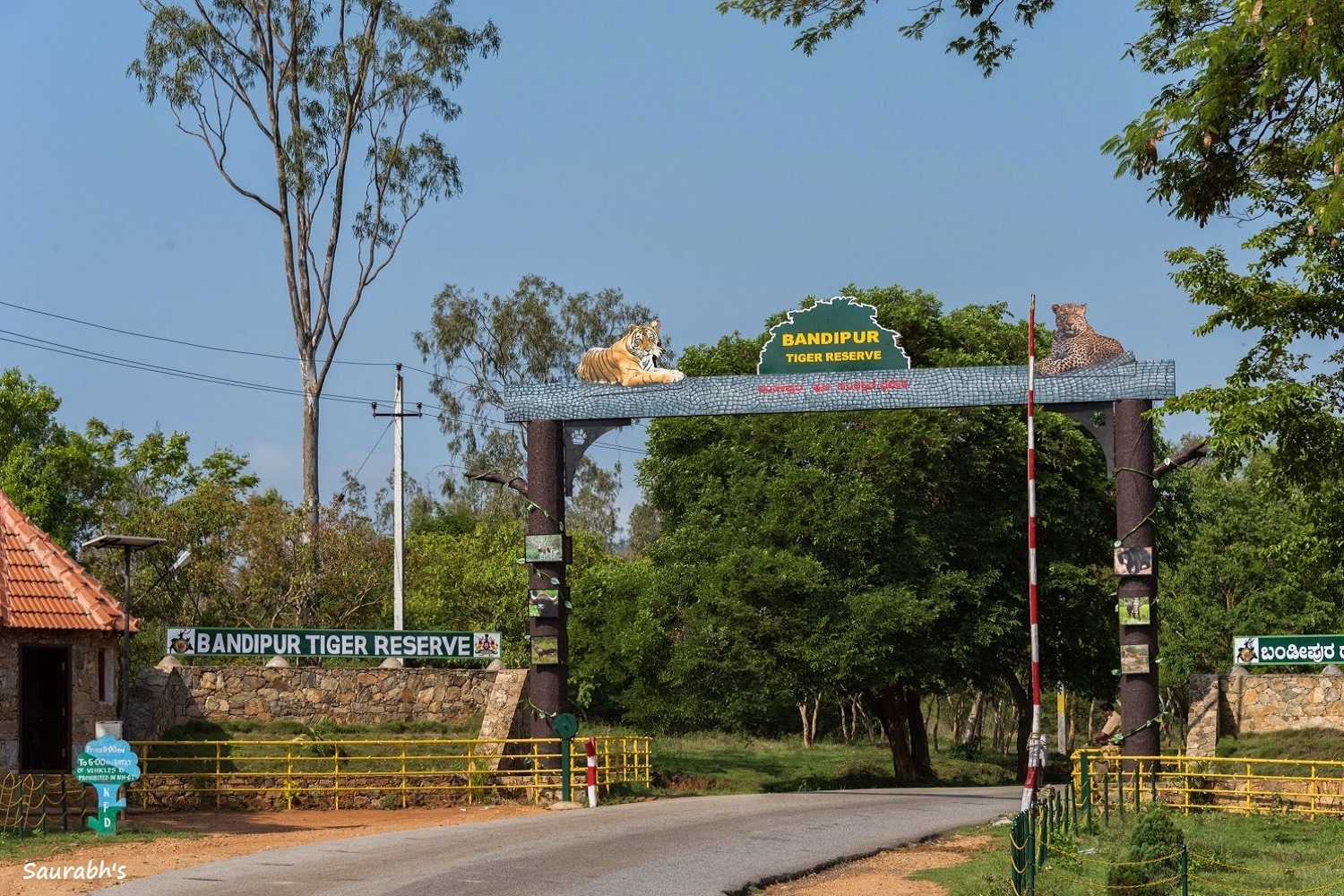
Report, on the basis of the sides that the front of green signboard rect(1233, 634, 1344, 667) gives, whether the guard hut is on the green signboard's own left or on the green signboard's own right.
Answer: on the green signboard's own right

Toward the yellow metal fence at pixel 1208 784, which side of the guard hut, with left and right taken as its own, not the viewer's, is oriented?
left

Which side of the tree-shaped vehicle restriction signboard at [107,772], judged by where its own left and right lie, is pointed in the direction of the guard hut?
back

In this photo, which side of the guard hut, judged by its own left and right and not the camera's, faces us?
front

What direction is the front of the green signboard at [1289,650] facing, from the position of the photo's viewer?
facing the viewer

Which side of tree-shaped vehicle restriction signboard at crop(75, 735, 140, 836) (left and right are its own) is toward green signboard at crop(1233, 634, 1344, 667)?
left

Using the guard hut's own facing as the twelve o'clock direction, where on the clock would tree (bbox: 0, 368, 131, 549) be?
The tree is roughly at 6 o'clock from the guard hut.

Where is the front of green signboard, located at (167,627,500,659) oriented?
toward the camera

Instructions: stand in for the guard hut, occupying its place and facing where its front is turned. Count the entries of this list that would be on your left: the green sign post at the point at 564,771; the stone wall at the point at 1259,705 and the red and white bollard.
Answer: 3
